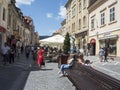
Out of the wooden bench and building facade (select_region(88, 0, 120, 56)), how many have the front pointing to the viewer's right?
0

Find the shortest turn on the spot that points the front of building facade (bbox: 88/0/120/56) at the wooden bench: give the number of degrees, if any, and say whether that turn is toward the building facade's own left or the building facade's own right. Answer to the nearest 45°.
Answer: approximately 45° to the building facade's own left

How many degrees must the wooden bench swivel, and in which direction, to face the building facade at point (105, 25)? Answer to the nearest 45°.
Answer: approximately 135° to its right

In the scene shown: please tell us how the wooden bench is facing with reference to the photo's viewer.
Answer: facing the viewer and to the left of the viewer

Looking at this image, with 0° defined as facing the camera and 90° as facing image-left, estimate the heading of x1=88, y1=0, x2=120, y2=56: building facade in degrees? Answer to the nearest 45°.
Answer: approximately 45°

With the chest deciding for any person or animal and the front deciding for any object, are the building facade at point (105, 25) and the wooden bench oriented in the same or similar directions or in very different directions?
same or similar directions
